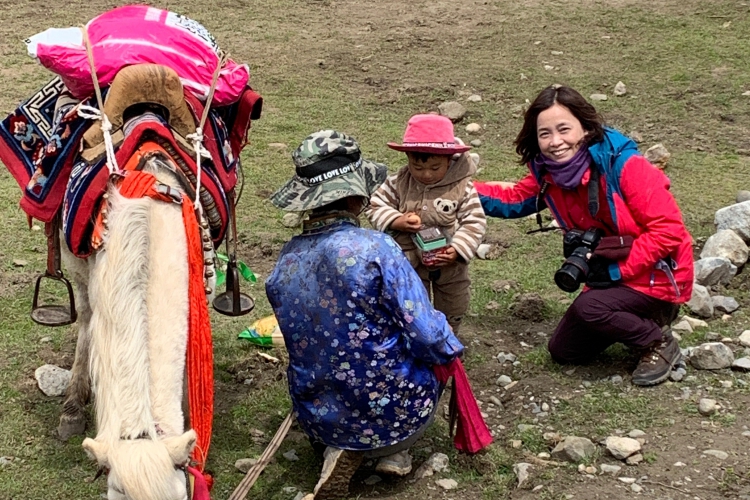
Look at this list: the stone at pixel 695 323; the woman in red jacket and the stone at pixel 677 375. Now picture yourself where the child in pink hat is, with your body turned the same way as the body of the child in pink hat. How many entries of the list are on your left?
3

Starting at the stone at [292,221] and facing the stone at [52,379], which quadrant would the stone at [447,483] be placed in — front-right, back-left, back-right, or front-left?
front-left

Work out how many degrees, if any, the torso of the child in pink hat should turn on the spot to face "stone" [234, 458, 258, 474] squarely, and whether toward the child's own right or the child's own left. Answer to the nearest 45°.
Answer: approximately 45° to the child's own right

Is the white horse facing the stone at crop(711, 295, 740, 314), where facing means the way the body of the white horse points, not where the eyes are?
no

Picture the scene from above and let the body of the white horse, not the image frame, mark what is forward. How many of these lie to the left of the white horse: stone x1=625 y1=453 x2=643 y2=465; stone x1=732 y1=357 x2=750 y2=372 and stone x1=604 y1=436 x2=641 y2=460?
3

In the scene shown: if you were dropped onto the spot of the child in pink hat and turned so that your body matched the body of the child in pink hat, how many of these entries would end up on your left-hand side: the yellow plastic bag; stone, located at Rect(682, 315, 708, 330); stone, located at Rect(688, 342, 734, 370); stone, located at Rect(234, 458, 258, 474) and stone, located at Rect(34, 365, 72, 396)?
2

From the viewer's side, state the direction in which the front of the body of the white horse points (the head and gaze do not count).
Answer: toward the camera

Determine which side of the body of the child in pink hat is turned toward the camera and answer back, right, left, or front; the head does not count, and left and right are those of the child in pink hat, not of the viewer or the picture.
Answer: front

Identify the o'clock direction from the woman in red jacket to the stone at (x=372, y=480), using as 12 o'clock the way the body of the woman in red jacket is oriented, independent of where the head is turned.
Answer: The stone is roughly at 12 o'clock from the woman in red jacket.

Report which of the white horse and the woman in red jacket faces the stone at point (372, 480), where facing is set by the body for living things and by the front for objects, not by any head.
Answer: the woman in red jacket

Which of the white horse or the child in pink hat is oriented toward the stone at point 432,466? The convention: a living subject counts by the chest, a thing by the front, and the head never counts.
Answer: the child in pink hat

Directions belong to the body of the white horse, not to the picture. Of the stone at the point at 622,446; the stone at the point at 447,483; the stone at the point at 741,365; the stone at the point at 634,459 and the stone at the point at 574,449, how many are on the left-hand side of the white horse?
5

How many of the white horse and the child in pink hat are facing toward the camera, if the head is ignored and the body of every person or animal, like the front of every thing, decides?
2

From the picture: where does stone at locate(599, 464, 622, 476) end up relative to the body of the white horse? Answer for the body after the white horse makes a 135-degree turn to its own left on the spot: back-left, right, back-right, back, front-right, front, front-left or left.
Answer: front-right

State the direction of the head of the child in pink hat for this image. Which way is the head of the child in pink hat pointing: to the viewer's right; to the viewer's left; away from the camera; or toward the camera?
toward the camera

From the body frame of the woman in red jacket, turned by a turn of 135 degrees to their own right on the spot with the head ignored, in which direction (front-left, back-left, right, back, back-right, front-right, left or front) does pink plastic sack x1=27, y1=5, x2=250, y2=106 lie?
left

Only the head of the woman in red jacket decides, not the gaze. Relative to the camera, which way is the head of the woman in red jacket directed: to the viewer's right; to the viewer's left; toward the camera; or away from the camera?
toward the camera

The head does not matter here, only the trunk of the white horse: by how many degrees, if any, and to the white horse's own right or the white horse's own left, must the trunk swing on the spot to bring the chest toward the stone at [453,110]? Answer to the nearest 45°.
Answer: approximately 135° to the white horse's own left

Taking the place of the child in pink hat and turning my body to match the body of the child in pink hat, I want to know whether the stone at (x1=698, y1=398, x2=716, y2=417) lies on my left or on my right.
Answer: on my left

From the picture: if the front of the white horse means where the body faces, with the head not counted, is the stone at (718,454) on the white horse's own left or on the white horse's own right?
on the white horse's own left

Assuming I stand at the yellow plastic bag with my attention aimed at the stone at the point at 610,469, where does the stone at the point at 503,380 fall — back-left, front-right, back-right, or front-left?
front-left
